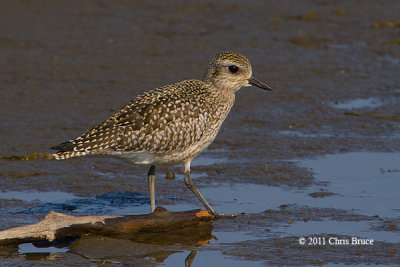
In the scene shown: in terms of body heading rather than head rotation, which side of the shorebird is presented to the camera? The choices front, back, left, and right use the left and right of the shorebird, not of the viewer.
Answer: right
